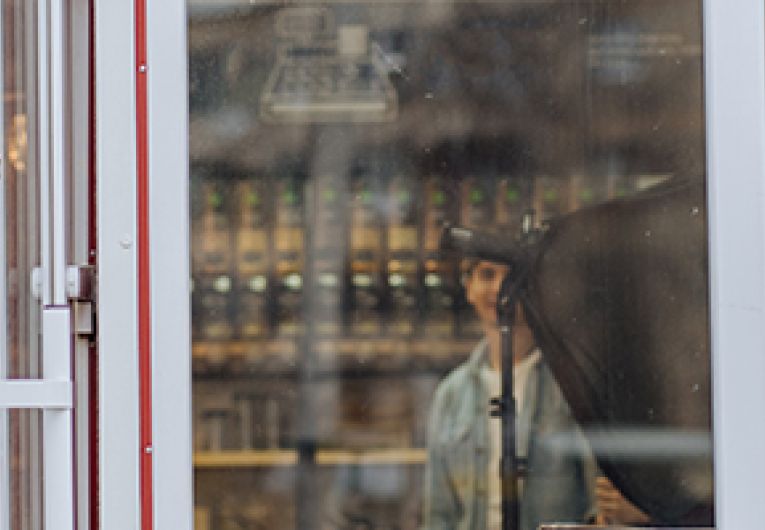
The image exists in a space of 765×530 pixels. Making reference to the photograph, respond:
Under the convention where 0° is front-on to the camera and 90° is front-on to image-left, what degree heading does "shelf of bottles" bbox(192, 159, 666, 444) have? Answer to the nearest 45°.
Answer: approximately 0°

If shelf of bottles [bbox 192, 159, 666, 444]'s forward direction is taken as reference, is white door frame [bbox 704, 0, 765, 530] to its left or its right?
on its left
